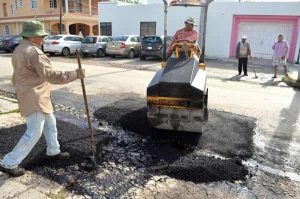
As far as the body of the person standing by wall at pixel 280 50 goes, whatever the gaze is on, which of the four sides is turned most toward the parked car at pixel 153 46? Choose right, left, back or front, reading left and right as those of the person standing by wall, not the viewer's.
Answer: right

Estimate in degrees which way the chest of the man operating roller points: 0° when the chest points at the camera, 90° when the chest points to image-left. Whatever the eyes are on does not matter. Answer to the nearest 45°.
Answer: approximately 0°

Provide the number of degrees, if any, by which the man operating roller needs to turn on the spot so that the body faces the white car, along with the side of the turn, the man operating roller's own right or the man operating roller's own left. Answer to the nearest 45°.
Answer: approximately 135° to the man operating roller's own right

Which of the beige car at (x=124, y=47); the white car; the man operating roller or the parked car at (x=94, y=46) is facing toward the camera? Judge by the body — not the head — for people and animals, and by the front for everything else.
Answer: the man operating roller

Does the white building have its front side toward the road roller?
yes
